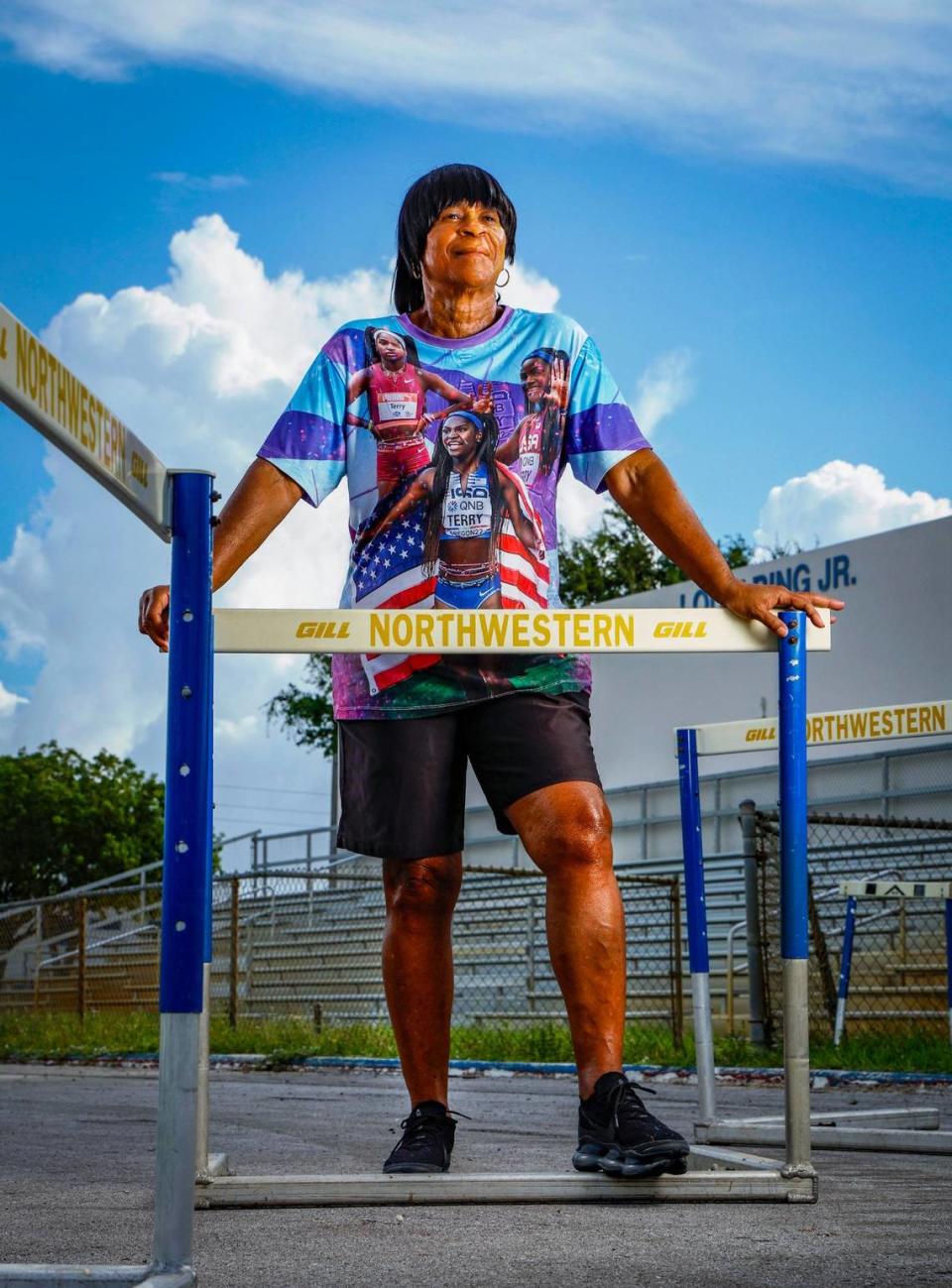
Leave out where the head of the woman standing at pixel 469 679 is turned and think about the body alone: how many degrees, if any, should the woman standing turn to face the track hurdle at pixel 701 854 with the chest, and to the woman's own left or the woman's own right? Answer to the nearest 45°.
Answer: approximately 135° to the woman's own left

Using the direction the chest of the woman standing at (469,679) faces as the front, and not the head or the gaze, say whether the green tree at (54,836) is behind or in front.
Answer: behind

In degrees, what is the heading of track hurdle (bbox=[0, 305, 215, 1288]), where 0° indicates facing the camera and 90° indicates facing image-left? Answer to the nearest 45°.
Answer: approximately 315°

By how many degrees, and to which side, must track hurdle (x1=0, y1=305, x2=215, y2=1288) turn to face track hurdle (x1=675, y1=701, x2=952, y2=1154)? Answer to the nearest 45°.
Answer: approximately 90° to its left

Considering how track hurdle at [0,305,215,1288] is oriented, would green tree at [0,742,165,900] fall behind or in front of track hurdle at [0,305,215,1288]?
behind

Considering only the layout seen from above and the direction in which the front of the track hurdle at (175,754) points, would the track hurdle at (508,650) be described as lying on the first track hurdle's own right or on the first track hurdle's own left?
on the first track hurdle's own left

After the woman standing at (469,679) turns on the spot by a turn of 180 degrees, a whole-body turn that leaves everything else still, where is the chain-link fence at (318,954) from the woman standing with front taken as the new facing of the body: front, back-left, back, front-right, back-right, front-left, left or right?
front
